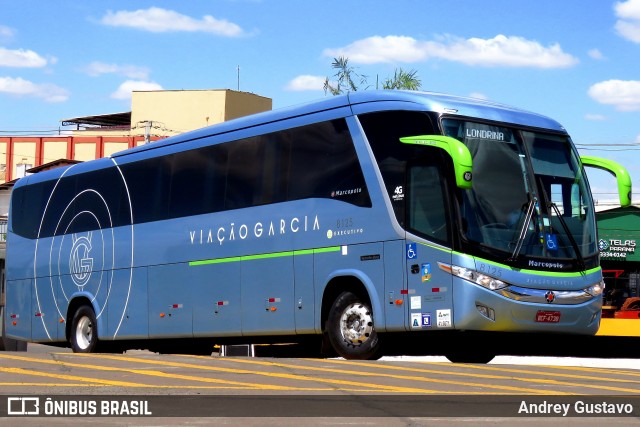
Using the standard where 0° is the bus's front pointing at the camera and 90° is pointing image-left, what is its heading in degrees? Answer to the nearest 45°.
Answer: approximately 315°
